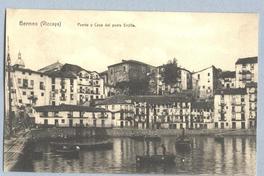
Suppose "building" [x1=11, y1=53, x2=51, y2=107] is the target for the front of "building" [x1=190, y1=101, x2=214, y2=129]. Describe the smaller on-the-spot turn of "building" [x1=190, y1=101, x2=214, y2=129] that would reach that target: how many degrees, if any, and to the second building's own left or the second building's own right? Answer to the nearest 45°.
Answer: approximately 90° to the second building's own right

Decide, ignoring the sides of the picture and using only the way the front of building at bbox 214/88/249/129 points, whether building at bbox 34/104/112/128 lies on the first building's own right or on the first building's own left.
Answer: on the first building's own right

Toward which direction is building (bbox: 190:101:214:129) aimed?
toward the camera

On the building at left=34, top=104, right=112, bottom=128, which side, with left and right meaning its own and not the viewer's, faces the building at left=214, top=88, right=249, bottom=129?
left

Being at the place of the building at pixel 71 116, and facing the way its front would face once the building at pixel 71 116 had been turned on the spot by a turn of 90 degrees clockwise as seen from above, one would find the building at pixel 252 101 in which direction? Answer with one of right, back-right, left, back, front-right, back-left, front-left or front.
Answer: back

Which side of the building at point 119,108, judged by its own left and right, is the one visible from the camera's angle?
front

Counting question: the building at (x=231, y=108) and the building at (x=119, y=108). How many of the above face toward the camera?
2

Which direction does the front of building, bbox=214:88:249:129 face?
toward the camera

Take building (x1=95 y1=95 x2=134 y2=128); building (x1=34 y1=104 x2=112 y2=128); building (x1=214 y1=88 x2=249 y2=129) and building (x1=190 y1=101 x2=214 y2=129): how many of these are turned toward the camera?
4
